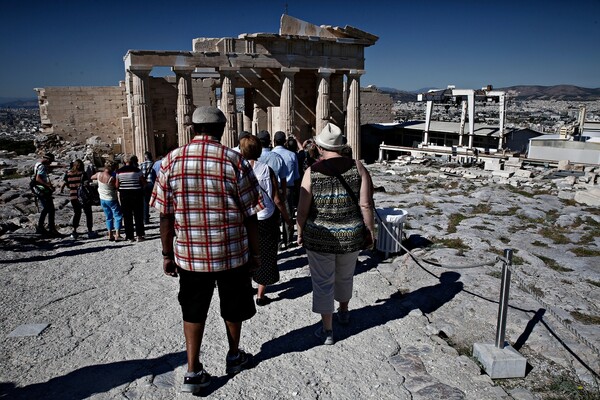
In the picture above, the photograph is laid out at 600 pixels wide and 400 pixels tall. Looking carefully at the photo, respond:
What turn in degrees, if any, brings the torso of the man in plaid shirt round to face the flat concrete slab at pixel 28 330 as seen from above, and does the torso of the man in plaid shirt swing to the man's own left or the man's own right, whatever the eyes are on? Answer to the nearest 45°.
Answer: approximately 45° to the man's own left

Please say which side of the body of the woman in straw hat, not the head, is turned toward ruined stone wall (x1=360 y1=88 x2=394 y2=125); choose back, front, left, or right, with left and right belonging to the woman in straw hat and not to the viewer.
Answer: front

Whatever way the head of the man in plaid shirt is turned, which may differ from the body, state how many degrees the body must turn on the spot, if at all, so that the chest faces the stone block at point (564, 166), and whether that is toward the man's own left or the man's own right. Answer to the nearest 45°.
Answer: approximately 45° to the man's own right

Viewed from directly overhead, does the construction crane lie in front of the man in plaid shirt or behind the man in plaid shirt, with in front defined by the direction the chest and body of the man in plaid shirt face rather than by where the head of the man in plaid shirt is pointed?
in front

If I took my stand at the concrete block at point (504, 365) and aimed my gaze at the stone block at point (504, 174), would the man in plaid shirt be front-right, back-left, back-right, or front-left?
back-left

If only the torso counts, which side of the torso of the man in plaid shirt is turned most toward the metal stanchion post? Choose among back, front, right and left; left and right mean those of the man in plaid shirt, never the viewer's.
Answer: right

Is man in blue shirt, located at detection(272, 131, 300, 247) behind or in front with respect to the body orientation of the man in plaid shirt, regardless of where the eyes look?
in front

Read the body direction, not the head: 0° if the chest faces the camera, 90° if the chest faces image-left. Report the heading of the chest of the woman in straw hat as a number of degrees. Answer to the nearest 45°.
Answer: approximately 180°

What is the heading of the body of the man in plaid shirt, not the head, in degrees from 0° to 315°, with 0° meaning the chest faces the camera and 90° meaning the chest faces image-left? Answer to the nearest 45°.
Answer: approximately 180°

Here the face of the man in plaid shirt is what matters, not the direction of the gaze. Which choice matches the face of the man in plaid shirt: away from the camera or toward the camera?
away from the camera

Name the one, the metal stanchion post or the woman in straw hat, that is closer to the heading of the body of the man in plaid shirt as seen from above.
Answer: the woman in straw hat

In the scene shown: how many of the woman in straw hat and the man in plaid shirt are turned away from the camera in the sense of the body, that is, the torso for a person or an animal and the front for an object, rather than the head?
2
